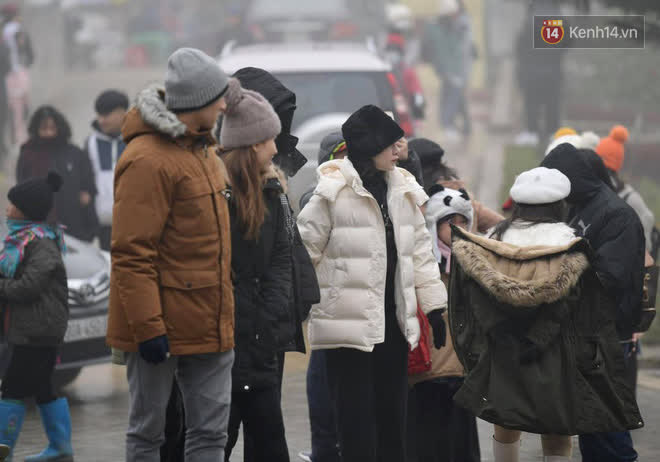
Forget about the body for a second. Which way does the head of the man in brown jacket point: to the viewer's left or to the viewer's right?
to the viewer's right

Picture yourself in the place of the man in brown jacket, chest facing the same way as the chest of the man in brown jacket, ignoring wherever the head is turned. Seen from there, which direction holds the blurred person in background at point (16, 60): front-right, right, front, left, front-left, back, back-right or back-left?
back-left

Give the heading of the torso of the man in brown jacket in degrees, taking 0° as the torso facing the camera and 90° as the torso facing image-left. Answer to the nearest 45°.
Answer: approximately 315°

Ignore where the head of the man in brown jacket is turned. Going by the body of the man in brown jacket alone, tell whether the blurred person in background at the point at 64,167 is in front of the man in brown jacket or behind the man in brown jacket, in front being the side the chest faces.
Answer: behind

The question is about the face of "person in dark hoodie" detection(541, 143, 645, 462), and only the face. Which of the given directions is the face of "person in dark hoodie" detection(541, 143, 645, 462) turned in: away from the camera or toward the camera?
away from the camera
